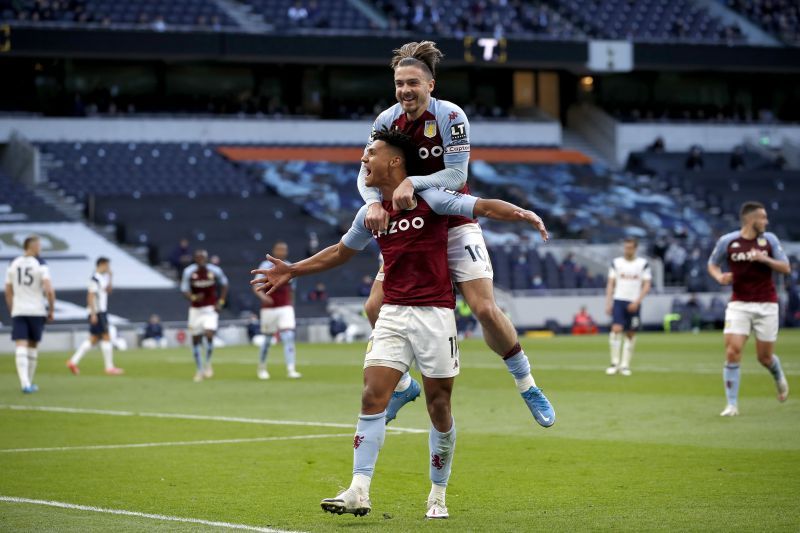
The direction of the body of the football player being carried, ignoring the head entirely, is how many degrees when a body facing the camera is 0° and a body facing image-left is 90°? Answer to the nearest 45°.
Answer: approximately 45°

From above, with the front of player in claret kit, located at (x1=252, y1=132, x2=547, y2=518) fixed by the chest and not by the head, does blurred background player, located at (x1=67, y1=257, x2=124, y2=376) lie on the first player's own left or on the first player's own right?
on the first player's own right

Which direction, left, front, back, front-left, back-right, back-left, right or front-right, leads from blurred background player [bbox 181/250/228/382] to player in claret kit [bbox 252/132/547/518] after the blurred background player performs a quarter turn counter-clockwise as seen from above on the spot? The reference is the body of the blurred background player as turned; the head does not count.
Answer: right

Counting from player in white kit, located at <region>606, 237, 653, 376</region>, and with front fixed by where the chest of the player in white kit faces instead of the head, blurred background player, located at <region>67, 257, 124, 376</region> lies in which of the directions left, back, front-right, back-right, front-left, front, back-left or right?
right

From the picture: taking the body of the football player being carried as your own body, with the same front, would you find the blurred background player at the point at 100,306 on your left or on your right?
on your right

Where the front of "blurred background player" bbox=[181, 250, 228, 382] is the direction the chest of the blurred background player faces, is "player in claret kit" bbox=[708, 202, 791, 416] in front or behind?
in front

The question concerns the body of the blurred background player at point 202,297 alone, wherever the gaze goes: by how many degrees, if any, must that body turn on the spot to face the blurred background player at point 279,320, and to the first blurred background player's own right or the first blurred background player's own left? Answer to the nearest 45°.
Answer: approximately 45° to the first blurred background player's own left

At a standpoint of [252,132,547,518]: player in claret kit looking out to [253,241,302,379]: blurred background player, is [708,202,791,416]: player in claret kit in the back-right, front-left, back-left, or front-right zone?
front-right

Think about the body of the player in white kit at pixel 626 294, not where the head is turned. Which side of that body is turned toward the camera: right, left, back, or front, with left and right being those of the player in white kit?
front

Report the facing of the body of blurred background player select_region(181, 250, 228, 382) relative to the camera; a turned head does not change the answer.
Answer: toward the camera

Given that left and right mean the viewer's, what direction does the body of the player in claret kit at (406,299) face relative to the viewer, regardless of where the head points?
facing the viewer and to the left of the viewer
